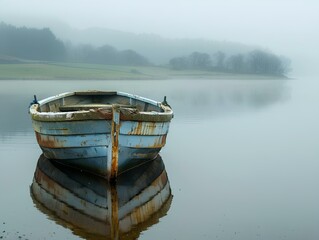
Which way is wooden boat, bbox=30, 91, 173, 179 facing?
toward the camera
